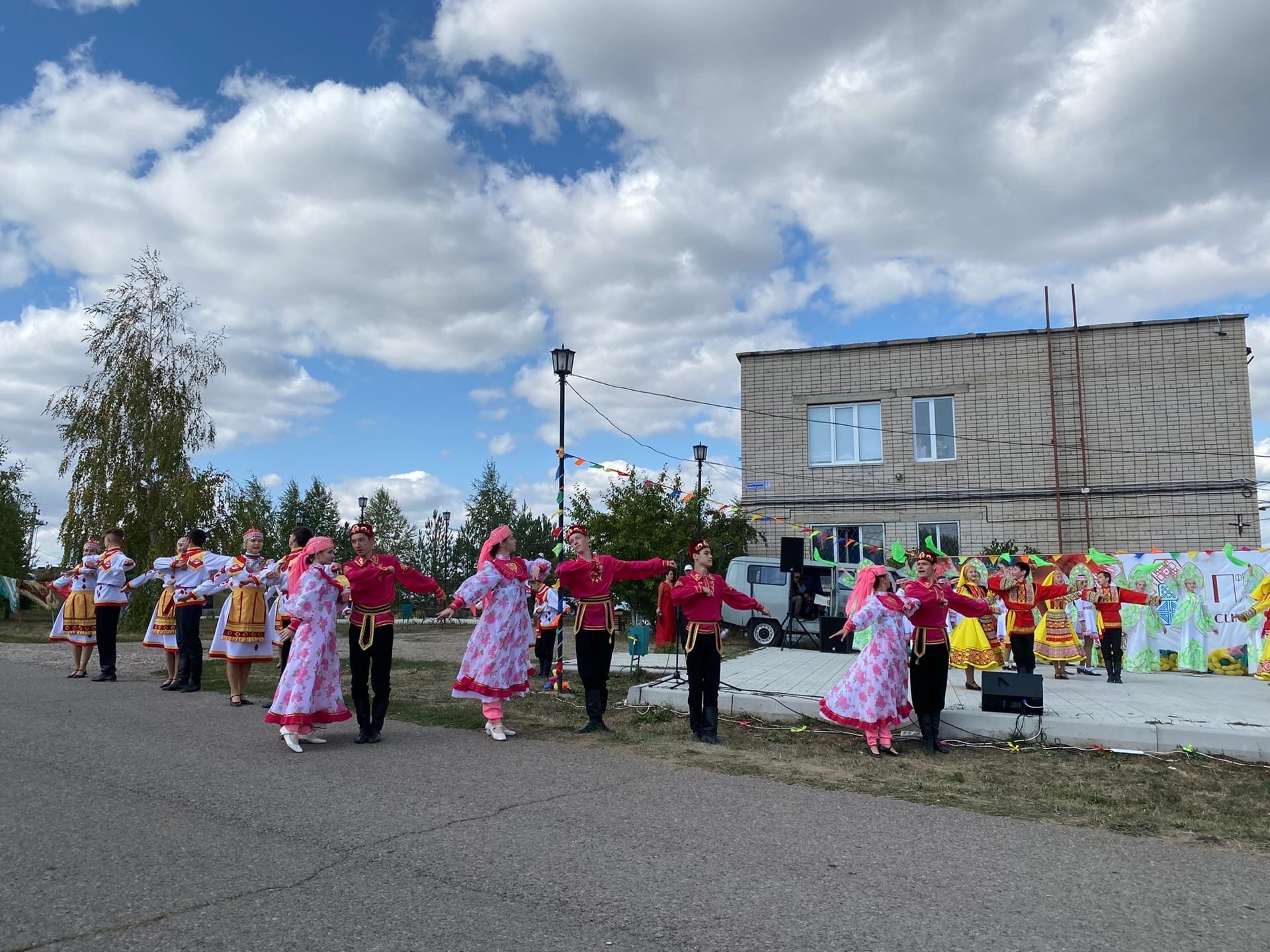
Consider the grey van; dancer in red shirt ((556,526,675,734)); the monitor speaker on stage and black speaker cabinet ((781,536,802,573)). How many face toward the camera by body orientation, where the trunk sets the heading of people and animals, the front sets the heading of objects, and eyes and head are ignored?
2

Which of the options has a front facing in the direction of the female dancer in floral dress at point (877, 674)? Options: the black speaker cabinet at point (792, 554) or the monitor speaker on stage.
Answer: the black speaker cabinet

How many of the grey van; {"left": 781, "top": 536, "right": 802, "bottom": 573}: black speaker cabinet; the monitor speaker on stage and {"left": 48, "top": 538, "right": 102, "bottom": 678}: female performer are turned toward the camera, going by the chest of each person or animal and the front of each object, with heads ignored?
2

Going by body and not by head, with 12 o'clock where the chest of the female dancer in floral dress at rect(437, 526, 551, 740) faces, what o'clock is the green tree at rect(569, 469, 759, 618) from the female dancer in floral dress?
The green tree is roughly at 8 o'clock from the female dancer in floral dress.

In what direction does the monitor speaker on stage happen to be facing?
away from the camera

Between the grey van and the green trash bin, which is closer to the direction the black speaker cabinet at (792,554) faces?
the green trash bin

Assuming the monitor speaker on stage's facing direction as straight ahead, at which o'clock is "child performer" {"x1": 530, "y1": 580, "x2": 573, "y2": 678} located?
The child performer is roughly at 10 o'clock from the monitor speaker on stage.
